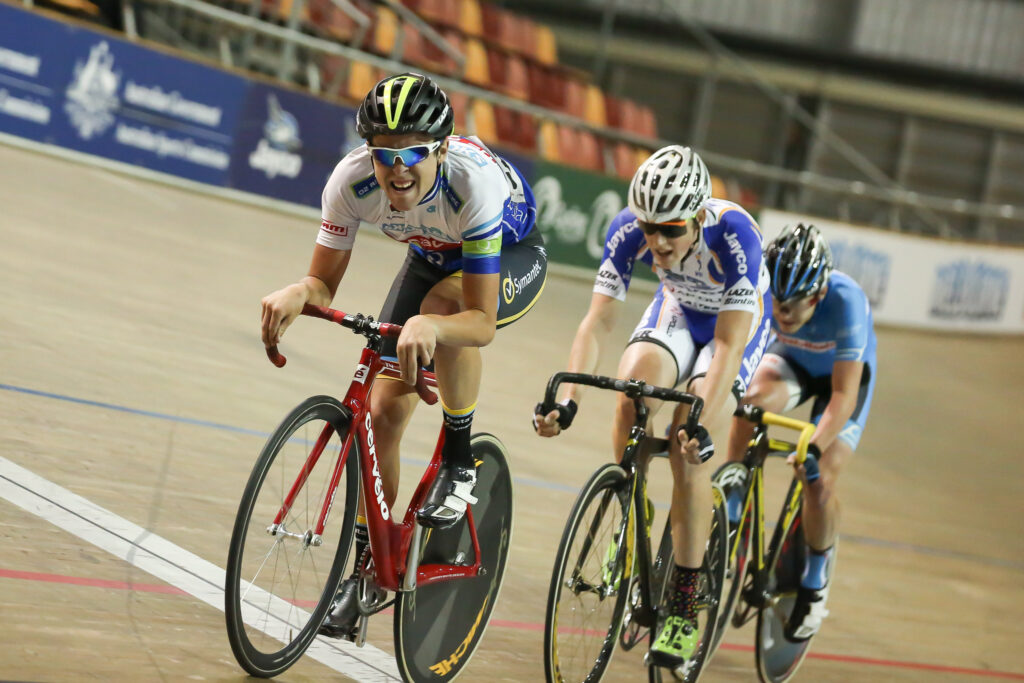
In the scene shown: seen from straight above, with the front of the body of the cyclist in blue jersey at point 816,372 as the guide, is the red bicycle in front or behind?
in front

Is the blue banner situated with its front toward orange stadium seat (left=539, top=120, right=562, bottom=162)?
no

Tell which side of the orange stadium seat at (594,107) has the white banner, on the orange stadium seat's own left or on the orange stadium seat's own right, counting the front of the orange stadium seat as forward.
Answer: on the orange stadium seat's own left

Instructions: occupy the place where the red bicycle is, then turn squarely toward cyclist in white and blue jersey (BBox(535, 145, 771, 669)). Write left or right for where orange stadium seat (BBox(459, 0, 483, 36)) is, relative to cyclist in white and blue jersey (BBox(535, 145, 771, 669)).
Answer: left

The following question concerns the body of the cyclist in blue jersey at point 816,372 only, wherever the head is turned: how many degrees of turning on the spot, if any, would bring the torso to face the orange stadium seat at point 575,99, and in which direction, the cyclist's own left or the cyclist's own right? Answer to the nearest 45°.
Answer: approximately 135° to the cyclist's own right

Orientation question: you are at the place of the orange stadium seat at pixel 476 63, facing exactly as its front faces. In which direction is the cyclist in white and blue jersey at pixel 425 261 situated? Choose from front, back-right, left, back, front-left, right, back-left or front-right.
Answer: front-right

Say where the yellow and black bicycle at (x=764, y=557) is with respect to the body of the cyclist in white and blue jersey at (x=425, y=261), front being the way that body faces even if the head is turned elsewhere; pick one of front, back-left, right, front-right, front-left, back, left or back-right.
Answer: back

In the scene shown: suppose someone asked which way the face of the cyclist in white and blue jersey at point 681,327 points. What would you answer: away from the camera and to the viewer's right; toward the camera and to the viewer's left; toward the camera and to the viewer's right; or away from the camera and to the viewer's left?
toward the camera and to the viewer's left

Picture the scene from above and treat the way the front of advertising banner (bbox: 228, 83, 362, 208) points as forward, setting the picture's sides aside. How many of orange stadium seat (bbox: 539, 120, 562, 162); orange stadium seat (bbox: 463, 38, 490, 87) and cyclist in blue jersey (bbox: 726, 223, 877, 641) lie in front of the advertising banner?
1

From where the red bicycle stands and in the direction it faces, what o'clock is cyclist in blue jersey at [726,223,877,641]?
The cyclist in blue jersey is roughly at 6 o'clock from the red bicycle.

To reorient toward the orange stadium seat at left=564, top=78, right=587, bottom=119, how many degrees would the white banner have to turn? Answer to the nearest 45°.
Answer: approximately 90° to its right

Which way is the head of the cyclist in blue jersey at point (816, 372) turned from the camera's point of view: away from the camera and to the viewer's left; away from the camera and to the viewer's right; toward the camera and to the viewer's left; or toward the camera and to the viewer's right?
toward the camera and to the viewer's left

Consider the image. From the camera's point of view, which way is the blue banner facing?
toward the camera

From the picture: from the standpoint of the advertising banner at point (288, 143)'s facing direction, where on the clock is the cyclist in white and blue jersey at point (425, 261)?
The cyclist in white and blue jersey is roughly at 12 o'clock from the advertising banner.

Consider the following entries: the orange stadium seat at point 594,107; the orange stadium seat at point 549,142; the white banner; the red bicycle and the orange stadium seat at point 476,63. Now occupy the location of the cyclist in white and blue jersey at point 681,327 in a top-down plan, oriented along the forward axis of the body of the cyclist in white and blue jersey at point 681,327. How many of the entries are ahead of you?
1

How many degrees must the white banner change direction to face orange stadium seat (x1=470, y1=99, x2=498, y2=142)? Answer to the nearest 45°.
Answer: approximately 45° to its right

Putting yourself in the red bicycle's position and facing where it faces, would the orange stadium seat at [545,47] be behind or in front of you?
behind

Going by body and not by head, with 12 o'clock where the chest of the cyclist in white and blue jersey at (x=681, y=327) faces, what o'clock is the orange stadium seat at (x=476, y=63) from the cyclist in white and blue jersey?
The orange stadium seat is roughly at 4 o'clock from the cyclist in white and blue jersey.

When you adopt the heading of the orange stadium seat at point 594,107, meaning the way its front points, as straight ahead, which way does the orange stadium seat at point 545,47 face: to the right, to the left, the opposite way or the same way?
the same way

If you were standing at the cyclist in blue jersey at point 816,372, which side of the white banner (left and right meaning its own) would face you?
front
